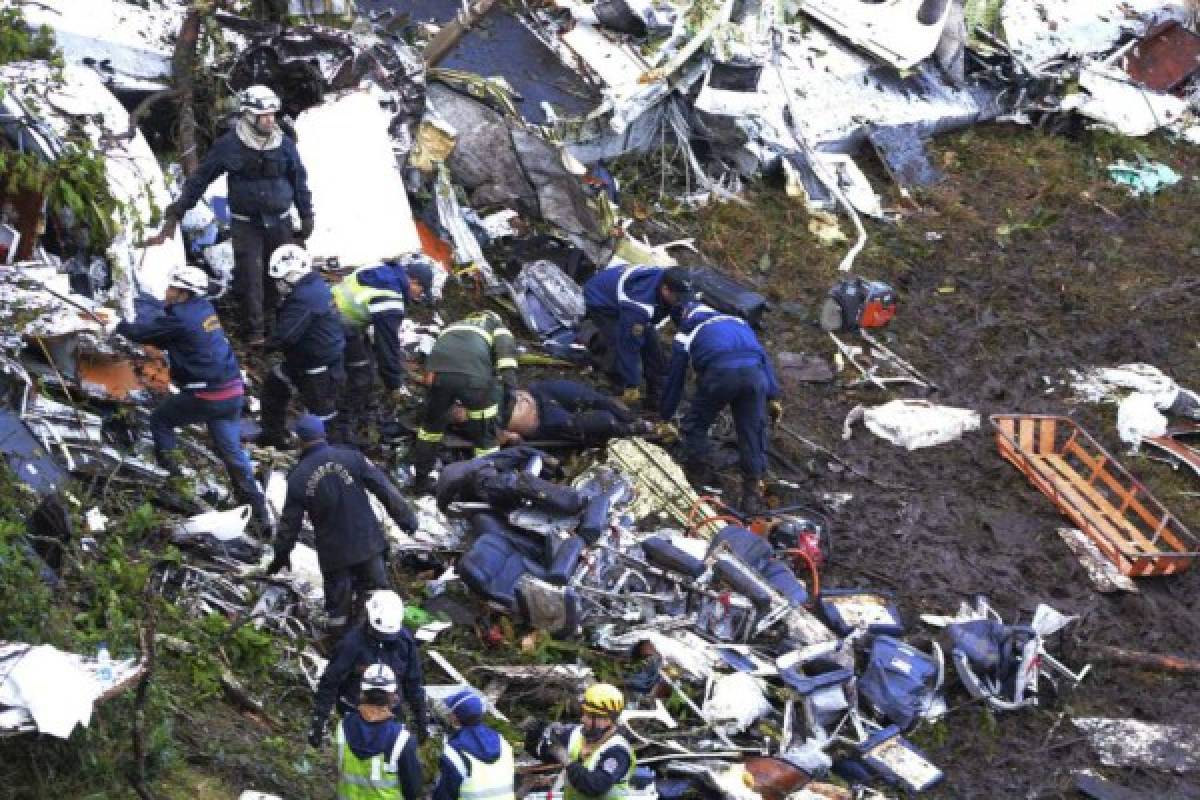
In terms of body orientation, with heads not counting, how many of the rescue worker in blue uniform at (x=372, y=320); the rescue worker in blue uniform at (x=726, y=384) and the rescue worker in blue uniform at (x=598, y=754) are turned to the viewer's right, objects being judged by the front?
1

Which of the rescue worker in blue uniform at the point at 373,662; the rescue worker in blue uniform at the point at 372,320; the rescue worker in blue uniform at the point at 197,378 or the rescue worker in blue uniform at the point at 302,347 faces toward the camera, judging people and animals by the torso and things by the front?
the rescue worker in blue uniform at the point at 373,662

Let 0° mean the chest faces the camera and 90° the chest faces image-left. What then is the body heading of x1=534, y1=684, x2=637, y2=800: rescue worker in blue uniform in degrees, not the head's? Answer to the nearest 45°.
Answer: approximately 45°

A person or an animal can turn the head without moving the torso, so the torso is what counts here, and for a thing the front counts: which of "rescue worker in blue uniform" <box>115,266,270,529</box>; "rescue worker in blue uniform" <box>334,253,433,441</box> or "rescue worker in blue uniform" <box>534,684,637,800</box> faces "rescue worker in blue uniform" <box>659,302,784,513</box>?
"rescue worker in blue uniform" <box>334,253,433,441</box>

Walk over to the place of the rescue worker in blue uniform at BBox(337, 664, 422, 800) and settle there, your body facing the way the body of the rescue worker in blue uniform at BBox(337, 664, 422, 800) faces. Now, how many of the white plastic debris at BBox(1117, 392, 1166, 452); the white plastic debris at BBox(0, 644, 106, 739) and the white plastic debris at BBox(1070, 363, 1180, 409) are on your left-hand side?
1

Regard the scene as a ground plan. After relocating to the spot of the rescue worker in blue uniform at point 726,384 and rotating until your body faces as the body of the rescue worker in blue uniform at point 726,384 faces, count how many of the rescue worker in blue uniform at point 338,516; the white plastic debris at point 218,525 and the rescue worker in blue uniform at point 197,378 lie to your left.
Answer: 3

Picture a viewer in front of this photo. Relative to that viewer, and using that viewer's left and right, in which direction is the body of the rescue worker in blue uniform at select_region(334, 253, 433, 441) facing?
facing to the right of the viewer

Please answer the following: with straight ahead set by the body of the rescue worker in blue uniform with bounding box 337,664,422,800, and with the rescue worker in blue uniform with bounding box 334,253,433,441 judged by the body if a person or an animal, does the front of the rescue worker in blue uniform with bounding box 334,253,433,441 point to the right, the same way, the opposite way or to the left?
to the right

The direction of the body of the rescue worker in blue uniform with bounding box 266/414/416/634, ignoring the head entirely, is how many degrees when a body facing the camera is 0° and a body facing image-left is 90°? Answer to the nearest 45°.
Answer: approximately 180°
